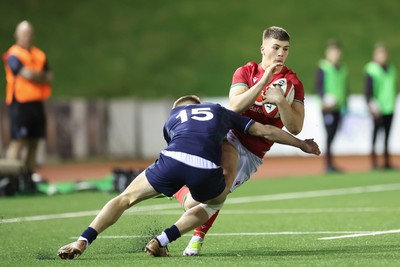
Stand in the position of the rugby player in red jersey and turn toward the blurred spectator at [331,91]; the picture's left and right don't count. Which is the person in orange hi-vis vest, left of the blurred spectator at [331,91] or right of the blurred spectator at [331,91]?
left

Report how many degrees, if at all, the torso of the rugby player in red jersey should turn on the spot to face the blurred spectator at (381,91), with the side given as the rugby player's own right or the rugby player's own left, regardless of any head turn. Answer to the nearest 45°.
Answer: approximately 135° to the rugby player's own left

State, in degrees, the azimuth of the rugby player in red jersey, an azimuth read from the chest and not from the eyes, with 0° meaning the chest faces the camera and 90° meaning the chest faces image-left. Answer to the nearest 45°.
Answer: approximately 315°

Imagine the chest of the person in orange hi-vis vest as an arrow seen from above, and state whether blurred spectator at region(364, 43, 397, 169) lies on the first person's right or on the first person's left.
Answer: on the first person's left

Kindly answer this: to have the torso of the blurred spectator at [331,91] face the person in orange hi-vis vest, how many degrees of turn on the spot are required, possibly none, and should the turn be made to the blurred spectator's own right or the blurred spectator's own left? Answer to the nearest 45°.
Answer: approximately 90° to the blurred spectator's own right

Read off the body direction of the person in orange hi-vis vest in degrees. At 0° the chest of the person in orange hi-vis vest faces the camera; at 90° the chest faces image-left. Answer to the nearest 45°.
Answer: approximately 315°

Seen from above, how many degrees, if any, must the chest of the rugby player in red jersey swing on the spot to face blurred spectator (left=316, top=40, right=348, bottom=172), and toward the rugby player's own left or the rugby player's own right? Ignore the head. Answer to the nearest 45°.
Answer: approximately 135° to the rugby player's own left

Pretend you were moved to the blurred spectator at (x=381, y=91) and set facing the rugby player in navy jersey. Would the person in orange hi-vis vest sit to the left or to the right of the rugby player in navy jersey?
right

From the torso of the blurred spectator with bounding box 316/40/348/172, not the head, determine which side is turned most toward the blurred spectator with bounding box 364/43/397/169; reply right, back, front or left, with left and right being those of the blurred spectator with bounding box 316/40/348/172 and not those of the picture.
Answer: left
